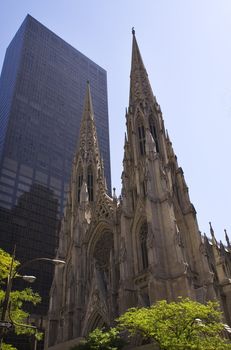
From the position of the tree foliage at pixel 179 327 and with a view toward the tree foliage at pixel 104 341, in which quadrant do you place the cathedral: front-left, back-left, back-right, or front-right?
front-right

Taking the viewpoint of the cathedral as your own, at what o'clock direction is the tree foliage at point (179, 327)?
The tree foliage is roughly at 10 o'clock from the cathedral.

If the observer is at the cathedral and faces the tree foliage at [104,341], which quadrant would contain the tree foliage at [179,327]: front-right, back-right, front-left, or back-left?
front-left

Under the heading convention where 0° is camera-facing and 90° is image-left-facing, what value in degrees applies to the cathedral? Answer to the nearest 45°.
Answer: approximately 45°

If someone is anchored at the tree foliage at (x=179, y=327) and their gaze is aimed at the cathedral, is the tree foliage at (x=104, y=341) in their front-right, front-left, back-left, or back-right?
front-left
